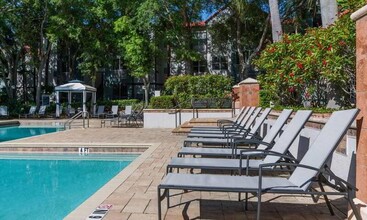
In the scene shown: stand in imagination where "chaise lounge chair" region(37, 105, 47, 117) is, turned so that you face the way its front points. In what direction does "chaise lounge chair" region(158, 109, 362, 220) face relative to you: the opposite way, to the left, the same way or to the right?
to the right

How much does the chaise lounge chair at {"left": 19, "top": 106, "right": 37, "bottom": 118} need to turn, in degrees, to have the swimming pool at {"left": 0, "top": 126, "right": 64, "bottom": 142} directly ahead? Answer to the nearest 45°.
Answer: approximately 45° to its left

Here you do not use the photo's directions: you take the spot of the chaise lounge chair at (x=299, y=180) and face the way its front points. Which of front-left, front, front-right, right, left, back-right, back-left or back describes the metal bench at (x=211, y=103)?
right

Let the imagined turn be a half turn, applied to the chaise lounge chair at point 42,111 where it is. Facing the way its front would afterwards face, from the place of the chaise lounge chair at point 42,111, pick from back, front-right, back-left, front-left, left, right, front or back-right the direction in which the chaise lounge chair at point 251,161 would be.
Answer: back-right

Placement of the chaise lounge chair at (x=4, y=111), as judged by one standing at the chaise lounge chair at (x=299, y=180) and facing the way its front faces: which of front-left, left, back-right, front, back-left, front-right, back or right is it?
front-right

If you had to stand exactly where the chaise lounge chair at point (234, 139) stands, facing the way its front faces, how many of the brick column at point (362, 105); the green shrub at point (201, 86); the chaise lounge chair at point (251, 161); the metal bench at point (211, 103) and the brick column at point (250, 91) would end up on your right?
3

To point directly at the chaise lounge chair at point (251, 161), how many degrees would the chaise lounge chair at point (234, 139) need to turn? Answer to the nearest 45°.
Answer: approximately 90° to its left

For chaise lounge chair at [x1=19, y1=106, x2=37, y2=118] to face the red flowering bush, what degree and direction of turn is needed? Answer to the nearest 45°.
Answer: approximately 45° to its left

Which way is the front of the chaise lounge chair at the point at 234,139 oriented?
to the viewer's left

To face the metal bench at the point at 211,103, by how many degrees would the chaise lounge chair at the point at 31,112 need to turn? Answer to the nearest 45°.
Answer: approximately 90° to its left

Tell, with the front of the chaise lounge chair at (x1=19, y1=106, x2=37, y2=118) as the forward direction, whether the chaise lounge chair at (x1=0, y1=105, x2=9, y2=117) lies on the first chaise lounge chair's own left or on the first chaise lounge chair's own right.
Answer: on the first chaise lounge chair's own right

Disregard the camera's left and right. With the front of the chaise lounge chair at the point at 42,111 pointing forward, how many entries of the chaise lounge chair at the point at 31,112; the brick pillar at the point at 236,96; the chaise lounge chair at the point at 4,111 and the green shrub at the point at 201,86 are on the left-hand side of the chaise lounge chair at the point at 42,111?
2

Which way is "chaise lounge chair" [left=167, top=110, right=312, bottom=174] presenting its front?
to the viewer's left

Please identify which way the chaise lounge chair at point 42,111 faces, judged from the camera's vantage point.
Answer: facing the viewer and to the left of the viewer

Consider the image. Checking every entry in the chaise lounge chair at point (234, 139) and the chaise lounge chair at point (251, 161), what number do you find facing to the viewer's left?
2

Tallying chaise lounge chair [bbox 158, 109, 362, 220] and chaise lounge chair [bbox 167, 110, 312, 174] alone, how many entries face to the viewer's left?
2

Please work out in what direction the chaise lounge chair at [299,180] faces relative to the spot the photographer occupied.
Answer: facing to the left of the viewer
